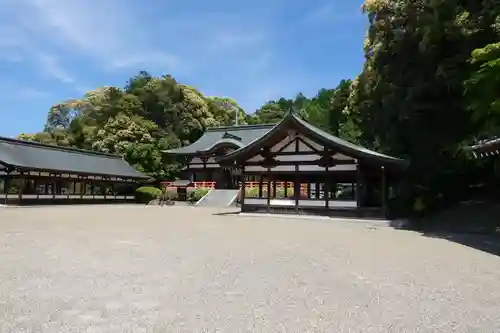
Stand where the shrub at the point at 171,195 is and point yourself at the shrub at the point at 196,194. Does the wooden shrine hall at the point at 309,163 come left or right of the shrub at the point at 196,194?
right

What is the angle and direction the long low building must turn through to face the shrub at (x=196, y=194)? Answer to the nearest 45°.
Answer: approximately 45° to its left

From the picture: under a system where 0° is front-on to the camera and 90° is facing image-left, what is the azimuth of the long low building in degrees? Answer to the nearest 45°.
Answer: approximately 315°
